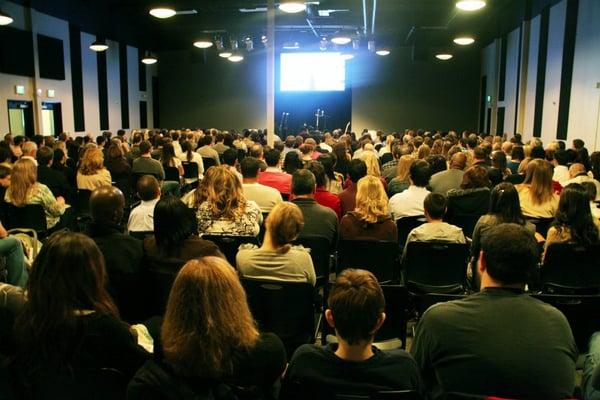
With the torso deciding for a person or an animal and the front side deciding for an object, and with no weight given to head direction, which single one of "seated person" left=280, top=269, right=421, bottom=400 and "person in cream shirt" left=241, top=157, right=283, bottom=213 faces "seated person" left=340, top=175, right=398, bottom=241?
"seated person" left=280, top=269, right=421, bottom=400

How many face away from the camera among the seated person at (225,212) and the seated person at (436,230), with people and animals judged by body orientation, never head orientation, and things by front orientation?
2

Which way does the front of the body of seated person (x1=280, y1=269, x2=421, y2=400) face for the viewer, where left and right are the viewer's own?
facing away from the viewer

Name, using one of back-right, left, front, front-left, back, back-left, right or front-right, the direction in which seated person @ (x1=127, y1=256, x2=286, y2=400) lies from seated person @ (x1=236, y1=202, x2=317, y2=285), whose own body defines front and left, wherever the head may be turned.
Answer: back

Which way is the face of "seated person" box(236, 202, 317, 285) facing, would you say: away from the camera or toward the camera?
away from the camera

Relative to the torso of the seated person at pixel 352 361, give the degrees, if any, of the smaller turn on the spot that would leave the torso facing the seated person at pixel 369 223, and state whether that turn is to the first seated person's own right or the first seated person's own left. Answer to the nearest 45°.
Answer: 0° — they already face them

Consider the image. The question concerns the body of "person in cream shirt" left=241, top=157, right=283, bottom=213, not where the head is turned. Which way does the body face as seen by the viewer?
away from the camera

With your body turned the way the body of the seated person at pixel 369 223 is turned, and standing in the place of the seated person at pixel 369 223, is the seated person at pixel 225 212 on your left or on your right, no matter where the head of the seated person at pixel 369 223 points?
on your left

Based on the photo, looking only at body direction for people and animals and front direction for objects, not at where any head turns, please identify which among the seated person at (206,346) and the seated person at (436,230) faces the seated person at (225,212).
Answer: the seated person at (206,346)

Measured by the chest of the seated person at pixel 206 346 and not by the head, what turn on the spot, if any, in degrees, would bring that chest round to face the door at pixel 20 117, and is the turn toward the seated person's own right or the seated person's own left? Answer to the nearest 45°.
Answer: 0° — they already face it

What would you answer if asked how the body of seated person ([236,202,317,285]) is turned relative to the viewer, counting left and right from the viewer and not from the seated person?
facing away from the viewer

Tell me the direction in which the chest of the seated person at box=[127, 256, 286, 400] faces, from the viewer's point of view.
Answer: away from the camera

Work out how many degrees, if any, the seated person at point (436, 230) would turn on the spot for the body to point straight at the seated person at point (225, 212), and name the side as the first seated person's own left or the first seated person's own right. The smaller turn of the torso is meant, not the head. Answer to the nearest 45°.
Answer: approximately 90° to the first seated person's own left

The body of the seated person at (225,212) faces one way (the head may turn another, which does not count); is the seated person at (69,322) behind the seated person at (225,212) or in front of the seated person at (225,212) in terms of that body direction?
behind
